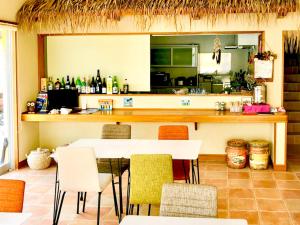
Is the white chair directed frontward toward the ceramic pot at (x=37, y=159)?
no

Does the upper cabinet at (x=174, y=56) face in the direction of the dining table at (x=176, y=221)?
yes

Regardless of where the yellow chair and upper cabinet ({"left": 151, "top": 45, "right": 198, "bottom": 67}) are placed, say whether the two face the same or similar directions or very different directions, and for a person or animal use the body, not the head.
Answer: very different directions

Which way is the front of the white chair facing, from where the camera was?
facing away from the viewer and to the right of the viewer

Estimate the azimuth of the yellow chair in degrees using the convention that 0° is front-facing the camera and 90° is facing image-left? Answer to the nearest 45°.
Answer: approximately 180°

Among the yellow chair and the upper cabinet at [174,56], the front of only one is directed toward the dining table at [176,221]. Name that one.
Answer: the upper cabinet

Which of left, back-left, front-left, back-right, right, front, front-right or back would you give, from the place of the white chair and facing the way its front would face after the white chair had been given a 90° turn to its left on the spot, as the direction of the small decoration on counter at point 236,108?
right

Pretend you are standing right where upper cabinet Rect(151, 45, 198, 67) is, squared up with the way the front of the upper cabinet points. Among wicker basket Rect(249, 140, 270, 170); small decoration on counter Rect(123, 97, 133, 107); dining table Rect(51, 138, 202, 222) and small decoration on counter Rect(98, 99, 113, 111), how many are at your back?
0

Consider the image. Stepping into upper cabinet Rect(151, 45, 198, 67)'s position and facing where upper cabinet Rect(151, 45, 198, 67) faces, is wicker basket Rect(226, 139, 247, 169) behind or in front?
in front

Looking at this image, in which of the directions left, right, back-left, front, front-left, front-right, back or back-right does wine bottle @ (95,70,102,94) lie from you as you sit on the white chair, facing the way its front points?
front-left

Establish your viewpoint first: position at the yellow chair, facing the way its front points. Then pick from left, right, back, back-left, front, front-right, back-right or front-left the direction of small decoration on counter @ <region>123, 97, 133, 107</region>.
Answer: front

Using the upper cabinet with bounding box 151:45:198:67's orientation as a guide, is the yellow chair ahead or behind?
ahead

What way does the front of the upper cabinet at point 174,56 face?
toward the camera

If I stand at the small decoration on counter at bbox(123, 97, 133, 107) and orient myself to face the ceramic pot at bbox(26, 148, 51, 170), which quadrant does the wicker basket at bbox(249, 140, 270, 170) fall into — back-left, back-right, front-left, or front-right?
back-left

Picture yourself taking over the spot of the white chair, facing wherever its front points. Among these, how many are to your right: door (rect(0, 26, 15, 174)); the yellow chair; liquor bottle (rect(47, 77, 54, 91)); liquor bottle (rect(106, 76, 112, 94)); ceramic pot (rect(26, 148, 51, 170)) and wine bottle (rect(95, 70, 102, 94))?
1

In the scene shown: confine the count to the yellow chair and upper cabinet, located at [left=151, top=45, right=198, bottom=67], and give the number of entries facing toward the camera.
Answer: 1

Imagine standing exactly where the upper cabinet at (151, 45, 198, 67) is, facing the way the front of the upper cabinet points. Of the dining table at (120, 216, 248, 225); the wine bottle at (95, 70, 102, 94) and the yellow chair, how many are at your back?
0

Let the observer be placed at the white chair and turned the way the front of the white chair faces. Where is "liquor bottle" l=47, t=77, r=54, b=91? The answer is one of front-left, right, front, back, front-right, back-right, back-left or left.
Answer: front-left

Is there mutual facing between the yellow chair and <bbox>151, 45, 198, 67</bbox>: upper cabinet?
yes

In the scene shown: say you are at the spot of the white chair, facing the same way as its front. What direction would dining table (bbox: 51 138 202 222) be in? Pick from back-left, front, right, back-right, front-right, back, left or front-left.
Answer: front

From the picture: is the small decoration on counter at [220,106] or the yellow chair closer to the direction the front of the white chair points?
the small decoration on counter
